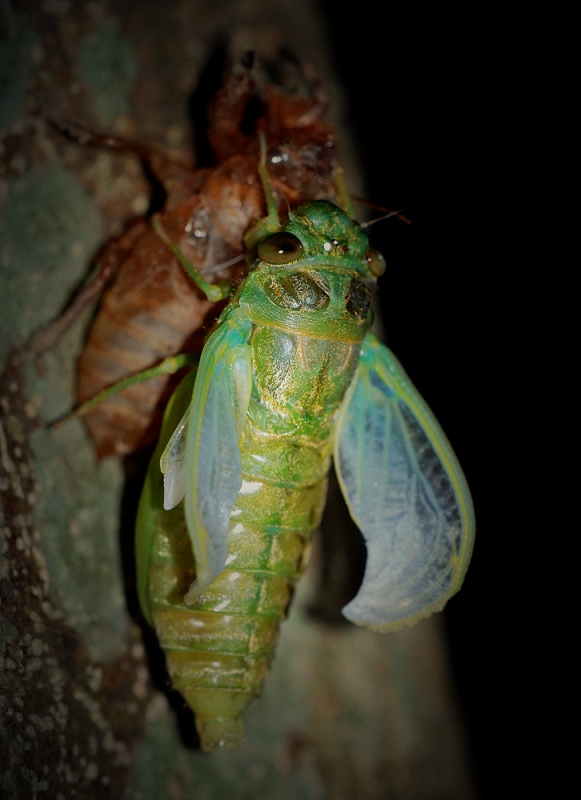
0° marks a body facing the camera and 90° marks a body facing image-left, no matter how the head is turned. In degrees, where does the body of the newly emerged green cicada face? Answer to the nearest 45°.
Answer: approximately 180°
